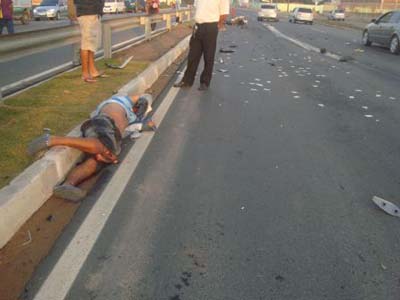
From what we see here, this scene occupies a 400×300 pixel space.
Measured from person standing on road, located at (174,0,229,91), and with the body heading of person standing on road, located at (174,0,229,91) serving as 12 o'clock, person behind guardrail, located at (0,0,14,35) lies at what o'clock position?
person behind guardrail, located at (0,0,14,35) is roughly at 3 o'clock from person standing on road, located at (174,0,229,91).

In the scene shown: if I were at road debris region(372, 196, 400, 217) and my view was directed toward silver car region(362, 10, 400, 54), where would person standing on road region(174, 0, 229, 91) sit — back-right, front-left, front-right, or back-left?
front-left

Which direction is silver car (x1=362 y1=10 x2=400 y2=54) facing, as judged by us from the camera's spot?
facing away from the viewer and to the left of the viewer

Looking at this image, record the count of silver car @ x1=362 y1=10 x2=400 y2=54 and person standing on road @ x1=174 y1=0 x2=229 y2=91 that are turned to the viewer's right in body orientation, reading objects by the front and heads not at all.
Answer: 0

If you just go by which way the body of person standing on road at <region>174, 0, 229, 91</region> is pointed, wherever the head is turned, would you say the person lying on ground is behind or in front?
in front

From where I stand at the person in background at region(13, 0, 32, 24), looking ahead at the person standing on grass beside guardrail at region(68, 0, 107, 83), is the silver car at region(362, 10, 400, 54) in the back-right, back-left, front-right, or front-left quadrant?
front-left

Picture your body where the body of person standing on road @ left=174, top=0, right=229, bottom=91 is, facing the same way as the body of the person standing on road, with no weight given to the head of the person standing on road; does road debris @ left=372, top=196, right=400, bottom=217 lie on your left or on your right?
on your left

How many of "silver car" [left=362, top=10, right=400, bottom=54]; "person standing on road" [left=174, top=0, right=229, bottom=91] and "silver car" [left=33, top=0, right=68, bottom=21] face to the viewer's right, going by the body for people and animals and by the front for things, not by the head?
0

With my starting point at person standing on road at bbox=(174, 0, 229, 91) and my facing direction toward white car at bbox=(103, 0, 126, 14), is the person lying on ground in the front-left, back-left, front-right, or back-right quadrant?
back-left

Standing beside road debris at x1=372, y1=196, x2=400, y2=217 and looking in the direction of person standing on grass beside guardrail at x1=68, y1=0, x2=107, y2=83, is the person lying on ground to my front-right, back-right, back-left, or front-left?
front-left

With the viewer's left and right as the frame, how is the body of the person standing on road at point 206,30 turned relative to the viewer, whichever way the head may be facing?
facing the viewer and to the left of the viewer

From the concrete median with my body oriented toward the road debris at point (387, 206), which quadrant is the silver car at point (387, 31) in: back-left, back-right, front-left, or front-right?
front-left

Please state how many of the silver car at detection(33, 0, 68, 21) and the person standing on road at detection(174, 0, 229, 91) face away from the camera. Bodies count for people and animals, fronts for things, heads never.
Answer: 0

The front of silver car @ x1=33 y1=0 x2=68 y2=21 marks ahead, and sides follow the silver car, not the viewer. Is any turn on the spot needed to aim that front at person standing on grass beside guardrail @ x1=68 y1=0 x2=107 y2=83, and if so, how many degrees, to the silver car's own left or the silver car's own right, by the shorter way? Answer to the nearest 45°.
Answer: approximately 45° to the silver car's own left

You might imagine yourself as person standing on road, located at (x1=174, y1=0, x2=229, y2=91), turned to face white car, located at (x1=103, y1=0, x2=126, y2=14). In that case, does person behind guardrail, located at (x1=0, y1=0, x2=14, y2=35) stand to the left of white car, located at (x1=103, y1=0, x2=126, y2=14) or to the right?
left

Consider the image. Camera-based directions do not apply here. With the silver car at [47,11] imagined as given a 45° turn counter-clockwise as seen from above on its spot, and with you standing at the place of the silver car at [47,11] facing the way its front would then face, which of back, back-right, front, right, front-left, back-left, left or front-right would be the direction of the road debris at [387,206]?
front

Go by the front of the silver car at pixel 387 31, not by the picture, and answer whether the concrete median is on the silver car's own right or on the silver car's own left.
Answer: on the silver car's own left
